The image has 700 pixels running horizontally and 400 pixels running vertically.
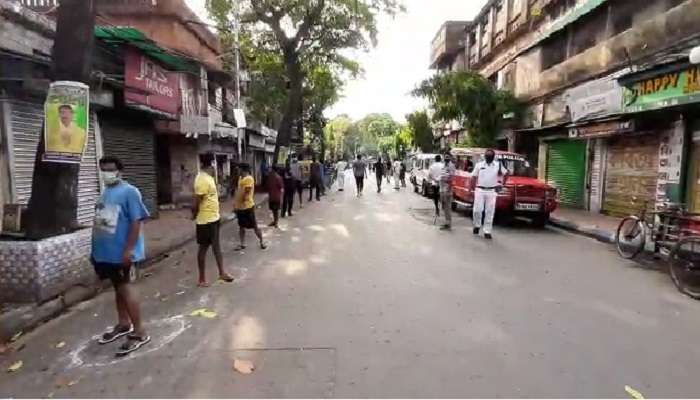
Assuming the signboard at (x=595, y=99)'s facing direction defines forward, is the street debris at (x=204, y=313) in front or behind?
in front

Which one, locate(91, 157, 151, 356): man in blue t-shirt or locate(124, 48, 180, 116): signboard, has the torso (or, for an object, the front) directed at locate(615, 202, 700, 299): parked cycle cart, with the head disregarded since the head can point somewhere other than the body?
the signboard

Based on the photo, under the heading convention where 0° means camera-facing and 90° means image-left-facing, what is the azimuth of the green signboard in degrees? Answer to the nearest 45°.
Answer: approximately 45°

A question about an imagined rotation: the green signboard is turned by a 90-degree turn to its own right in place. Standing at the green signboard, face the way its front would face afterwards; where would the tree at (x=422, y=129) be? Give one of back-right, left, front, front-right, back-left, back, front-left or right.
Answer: front

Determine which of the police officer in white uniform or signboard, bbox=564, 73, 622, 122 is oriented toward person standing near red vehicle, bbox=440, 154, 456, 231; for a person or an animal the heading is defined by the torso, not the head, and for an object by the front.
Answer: the signboard

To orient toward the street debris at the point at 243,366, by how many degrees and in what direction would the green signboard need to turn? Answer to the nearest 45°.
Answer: approximately 45° to its left

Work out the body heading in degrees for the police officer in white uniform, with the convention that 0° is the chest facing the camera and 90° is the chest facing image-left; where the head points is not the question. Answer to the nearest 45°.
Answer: approximately 0°

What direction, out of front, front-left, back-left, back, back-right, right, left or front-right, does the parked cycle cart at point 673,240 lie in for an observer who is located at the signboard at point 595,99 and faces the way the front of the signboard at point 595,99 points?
front-left

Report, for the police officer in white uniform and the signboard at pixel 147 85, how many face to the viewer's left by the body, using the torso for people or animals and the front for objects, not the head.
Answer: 0

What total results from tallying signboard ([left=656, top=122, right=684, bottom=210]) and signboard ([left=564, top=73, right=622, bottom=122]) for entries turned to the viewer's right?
0
